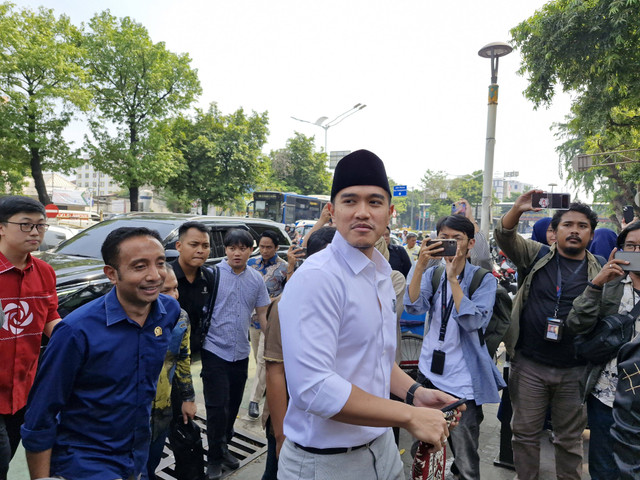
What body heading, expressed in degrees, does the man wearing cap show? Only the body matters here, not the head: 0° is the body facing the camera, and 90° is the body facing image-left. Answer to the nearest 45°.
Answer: approximately 315°

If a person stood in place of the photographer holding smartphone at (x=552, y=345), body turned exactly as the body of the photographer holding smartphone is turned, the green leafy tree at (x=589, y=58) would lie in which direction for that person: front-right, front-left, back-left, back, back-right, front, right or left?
back

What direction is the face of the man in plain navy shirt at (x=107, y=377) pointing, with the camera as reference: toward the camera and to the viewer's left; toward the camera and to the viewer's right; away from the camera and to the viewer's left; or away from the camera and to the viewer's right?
toward the camera and to the viewer's right

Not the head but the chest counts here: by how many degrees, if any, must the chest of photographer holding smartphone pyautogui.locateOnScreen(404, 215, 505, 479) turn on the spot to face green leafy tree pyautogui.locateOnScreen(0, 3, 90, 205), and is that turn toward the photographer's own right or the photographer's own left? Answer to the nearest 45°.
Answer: approximately 90° to the photographer's own right

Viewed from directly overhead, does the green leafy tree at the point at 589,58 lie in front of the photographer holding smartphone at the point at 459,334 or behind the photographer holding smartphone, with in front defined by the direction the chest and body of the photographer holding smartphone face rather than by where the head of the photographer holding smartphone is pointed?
behind

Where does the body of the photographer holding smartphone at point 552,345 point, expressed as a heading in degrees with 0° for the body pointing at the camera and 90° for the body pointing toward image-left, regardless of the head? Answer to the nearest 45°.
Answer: approximately 0°

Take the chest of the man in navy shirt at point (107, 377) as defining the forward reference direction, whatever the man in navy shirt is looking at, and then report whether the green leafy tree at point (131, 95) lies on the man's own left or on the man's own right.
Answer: on the man's own left

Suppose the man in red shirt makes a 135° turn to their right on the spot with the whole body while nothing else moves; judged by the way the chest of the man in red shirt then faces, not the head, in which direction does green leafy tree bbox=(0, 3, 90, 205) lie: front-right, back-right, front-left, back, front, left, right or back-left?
right

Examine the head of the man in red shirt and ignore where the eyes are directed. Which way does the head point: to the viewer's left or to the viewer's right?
to the viewer's right
